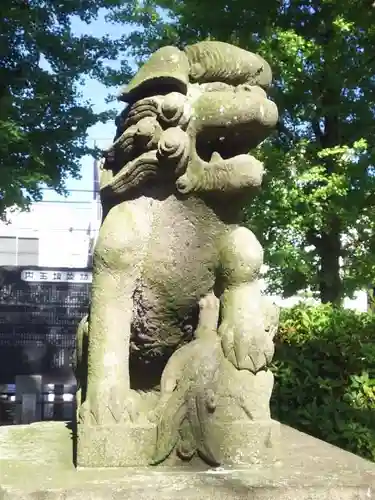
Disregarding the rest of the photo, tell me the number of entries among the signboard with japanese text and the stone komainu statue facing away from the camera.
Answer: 0

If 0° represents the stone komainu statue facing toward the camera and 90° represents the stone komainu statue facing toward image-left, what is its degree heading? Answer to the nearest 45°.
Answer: approximately 315°

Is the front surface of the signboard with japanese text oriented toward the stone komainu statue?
yes

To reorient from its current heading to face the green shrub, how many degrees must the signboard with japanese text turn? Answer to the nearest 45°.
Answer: approximately 45° to its left

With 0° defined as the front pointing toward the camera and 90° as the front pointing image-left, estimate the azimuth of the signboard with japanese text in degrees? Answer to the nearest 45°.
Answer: approximately 0°

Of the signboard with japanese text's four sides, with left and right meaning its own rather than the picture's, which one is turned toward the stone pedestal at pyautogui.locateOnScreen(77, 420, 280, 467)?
front

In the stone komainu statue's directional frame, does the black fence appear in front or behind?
behind

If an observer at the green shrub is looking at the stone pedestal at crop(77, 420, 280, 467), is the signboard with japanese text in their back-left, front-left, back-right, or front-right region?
back-right

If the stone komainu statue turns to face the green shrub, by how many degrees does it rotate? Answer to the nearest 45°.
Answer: approximately 135° to its left
